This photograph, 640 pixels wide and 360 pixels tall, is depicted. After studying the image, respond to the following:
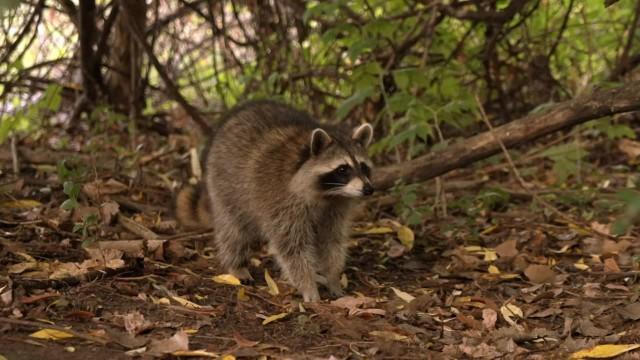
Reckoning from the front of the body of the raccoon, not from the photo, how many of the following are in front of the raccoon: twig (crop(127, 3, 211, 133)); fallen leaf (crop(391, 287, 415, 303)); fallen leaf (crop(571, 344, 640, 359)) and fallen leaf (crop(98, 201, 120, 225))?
2

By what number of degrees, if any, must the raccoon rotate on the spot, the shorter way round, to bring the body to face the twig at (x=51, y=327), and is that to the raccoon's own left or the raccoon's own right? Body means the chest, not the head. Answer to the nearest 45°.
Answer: approximately 90° to the raccoon's own right

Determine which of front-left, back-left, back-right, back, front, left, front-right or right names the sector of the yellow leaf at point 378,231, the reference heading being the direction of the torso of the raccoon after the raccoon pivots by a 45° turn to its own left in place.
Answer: front-left

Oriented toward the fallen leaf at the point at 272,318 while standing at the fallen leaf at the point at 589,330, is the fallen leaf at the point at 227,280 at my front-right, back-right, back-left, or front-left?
front-right

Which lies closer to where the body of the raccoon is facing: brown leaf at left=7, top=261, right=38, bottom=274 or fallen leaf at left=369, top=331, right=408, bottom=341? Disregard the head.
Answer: the fallen leaf

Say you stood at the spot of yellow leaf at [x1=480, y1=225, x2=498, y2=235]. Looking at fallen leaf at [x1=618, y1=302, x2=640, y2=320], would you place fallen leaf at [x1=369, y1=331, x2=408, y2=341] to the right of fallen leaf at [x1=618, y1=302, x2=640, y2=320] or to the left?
right

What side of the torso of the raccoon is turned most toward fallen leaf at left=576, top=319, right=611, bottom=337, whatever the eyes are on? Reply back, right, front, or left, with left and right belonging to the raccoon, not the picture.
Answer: front

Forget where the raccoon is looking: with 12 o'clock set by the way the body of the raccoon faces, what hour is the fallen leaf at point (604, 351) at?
The fallen leaf is roughly at 12 o'clock from the raccoon.

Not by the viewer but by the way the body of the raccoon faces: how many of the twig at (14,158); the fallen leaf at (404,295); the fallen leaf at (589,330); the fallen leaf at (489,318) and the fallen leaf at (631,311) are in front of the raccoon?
4

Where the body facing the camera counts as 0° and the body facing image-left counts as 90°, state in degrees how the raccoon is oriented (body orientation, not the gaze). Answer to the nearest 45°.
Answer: approximately 315°

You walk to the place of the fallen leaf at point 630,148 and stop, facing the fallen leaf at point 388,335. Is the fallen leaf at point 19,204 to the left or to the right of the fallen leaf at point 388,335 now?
right

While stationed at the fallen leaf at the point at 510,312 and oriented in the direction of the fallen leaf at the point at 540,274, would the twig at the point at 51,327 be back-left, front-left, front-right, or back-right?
back-left

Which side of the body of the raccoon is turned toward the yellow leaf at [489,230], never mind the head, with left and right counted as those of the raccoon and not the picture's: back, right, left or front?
left

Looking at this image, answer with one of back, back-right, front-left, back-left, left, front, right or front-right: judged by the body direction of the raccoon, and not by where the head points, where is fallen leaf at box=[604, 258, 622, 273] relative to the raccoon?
front-left

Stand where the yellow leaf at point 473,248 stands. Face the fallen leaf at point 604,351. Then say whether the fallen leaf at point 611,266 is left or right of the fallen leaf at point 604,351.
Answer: left

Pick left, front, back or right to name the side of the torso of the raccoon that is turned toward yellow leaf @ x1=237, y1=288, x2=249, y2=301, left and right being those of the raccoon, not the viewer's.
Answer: right
